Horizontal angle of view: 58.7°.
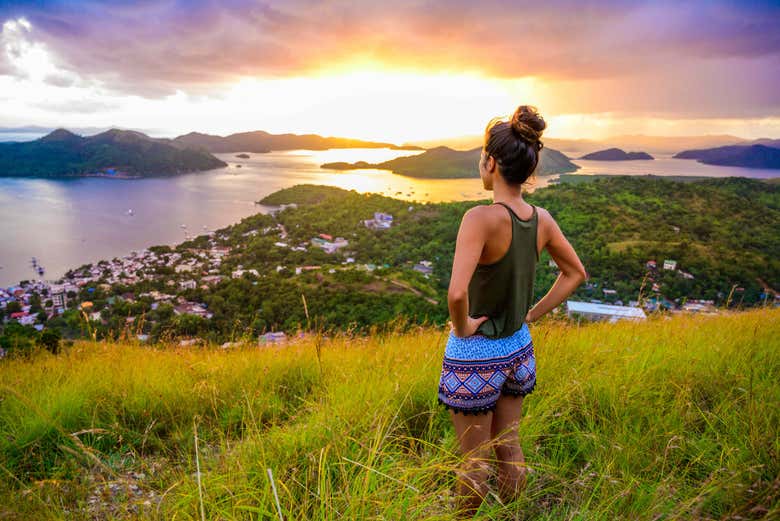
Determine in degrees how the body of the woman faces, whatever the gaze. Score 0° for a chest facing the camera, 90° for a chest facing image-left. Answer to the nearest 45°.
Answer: approximately 135°

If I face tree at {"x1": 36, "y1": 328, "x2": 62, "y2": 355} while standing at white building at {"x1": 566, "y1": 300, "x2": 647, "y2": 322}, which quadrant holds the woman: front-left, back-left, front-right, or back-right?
front-left

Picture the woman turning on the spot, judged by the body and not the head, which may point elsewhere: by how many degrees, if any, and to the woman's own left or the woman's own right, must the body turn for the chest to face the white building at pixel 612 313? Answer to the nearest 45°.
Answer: approximately 45° to the woman's own right

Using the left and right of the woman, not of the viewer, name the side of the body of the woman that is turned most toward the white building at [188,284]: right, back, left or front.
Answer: front

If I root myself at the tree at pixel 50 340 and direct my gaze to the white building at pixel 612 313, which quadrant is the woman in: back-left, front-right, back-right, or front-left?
front-right

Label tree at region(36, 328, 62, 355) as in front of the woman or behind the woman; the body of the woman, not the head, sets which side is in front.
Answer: in front

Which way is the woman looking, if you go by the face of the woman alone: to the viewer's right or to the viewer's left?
to the viewer's left
